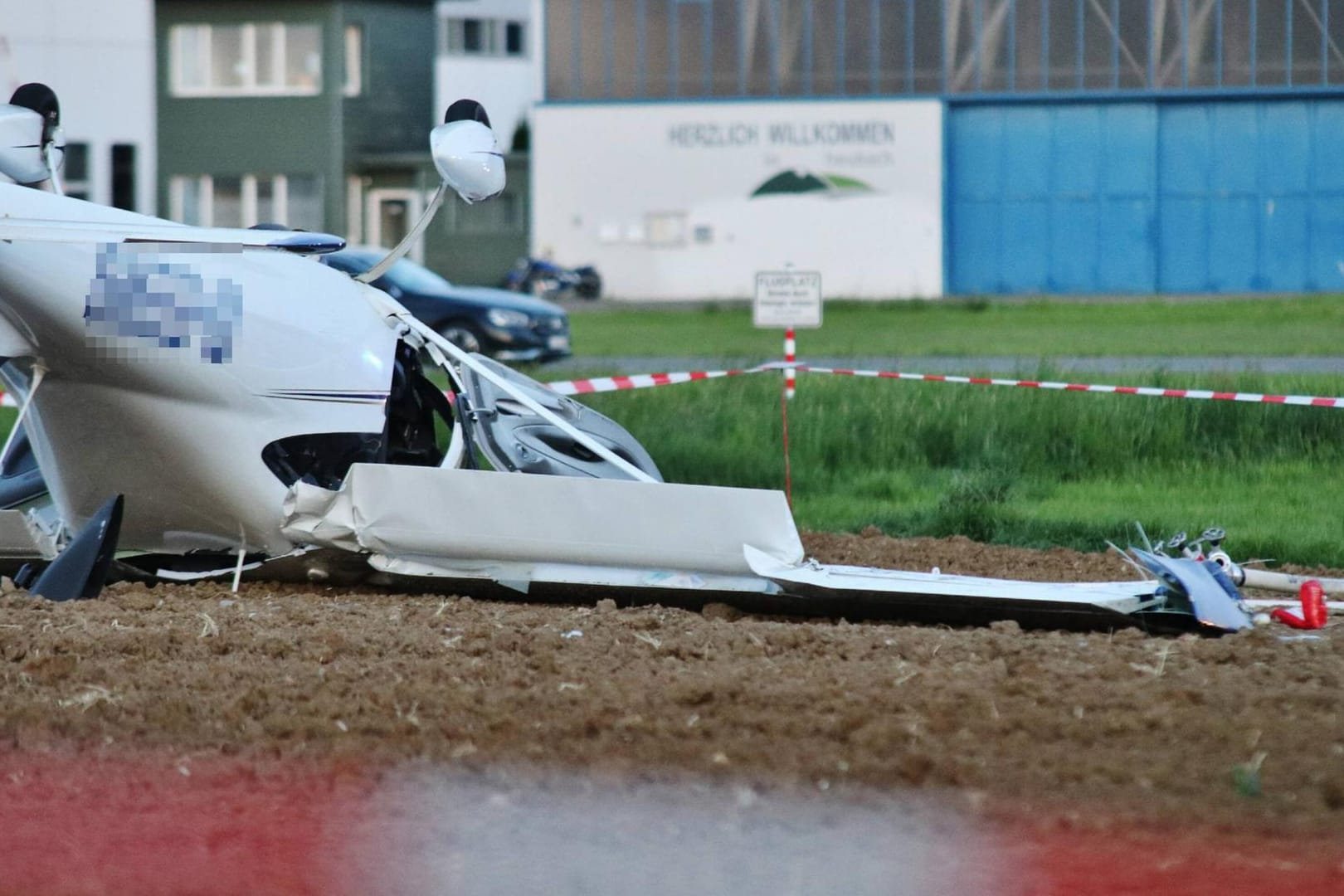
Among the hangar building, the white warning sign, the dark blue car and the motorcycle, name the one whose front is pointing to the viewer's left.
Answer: the motorcycle

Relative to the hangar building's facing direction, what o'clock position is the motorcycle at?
The motorcycle is roughly at 3 o'clock from the hangar building.

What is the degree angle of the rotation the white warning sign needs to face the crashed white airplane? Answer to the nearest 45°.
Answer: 0° — it already faces it

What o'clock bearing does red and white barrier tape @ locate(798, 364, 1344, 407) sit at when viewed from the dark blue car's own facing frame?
The red and white barrier tape is roughly at 1 o'clock from the dark blue car.

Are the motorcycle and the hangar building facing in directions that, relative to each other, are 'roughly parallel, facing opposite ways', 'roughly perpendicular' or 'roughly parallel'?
roughly perpendicular

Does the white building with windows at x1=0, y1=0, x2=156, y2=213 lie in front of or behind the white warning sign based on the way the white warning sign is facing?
behind

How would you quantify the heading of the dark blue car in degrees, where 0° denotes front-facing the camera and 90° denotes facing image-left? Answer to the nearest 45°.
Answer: approximately 315°

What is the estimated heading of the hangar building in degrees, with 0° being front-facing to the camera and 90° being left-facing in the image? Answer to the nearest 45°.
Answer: approximately 0°
